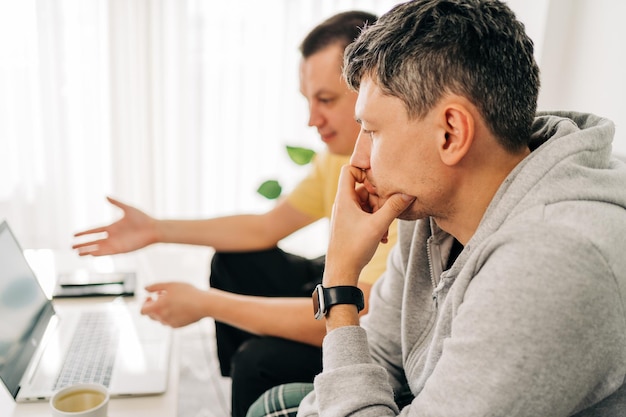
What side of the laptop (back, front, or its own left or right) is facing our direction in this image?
right

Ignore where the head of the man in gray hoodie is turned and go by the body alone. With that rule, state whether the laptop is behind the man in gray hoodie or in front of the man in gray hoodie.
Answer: in front

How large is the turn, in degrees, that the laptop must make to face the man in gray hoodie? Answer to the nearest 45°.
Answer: approximately 45° to its right

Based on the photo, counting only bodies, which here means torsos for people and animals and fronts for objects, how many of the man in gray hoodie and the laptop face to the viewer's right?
1

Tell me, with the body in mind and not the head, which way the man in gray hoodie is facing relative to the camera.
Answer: to the viewer's left

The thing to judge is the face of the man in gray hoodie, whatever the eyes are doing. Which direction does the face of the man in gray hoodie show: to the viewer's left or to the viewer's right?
to the viewer's left

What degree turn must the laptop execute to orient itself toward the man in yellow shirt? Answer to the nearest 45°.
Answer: approximately 45° to its left

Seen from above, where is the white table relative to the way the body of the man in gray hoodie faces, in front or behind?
in front

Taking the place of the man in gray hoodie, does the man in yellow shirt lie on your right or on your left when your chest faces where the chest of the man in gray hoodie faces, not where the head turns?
on your right
